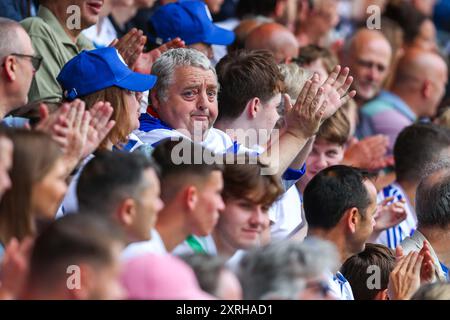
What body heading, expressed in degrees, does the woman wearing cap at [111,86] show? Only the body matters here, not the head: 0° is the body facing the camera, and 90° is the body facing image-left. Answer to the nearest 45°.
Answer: approximately 270°

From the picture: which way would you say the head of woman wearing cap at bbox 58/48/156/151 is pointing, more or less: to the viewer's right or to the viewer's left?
to the viewer's right
